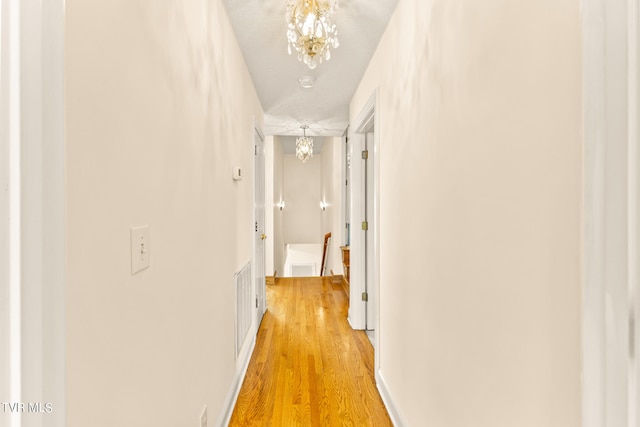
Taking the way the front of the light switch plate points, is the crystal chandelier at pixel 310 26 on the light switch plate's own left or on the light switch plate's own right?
on the light switch plate's own left

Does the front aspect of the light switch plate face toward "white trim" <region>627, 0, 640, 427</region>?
yes

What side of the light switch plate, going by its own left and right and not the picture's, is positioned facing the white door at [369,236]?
left

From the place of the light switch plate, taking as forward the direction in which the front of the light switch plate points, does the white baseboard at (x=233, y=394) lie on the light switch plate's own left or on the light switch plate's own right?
on the light switch plate's own left

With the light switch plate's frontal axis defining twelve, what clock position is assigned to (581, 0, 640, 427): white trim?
The white trim is roughly at 12 o'clock from the light switch plate.

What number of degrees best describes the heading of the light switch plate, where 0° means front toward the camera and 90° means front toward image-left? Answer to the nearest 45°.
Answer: approximately 315°

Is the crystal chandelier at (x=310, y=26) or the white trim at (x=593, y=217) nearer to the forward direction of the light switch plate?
the white trim

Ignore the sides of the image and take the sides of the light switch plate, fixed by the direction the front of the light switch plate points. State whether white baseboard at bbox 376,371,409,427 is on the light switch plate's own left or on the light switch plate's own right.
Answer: on the light switch plate's own left
